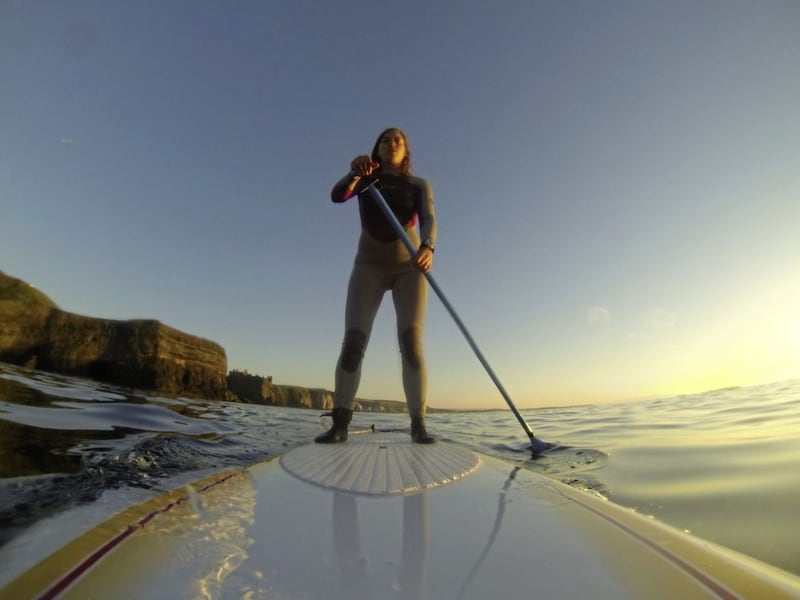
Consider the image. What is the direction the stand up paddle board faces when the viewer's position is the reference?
facing the viewer
